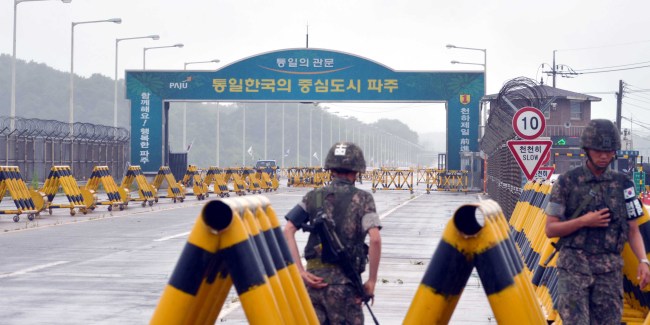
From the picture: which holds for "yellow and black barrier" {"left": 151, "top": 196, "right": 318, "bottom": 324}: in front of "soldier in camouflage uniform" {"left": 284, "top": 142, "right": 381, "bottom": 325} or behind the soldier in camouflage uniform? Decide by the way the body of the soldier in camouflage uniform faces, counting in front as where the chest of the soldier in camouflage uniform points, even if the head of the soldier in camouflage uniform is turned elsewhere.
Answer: behind

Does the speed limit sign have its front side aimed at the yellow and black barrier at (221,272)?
yes

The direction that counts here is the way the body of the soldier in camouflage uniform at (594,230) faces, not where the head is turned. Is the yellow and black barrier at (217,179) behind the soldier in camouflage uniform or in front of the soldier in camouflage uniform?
behind

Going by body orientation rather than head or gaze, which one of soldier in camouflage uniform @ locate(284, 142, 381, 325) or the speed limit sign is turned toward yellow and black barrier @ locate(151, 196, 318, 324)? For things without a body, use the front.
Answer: the speed limit sign

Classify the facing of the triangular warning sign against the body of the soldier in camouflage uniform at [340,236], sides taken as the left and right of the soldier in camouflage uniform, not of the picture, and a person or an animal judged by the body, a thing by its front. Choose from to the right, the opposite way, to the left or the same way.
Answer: the opposite way

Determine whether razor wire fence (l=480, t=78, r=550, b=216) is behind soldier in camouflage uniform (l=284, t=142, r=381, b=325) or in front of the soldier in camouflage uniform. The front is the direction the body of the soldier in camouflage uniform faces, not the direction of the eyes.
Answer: in front

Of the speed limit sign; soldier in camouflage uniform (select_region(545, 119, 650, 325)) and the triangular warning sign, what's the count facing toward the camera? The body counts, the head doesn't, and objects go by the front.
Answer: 3

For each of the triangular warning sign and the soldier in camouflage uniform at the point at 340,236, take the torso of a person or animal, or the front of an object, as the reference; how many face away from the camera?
1

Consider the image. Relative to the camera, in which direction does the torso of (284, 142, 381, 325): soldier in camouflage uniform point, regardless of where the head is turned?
away from the camera

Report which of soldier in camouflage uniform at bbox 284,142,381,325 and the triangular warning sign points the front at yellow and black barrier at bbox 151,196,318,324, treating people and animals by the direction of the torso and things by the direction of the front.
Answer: the triangular warning sign

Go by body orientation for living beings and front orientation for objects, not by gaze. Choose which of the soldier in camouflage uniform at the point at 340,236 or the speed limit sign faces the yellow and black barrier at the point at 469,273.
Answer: the speed limit sign

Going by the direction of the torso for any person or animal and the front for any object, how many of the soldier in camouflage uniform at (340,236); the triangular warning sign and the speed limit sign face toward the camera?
2

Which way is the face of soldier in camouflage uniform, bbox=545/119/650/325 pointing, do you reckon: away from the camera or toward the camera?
toward the camera

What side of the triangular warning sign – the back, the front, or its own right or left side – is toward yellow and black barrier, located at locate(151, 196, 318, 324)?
front

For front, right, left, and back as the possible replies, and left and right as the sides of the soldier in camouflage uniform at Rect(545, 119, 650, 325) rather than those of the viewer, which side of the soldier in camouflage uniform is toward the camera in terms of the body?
front
